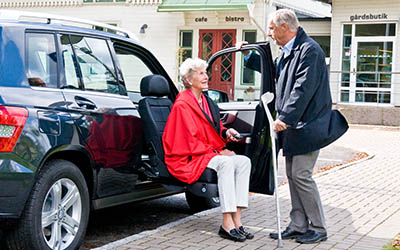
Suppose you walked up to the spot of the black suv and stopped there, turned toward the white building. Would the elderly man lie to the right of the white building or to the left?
right

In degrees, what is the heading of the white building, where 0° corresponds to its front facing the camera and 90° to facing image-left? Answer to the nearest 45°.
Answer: approximately 0°

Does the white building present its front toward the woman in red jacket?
yes

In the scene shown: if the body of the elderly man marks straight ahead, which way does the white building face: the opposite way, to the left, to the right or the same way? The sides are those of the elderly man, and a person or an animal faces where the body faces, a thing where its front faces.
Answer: to the left

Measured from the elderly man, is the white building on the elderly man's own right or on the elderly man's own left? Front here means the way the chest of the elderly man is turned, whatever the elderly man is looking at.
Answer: on the elderly man's own right

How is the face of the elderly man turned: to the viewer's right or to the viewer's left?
to the viewer's left

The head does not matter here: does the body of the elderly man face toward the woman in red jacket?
yes

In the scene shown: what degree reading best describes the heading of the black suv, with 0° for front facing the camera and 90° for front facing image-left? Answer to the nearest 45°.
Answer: approximately 225°

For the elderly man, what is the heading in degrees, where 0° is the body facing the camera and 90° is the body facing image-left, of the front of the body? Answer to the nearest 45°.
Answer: approximately 90°

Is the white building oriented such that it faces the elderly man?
yes
